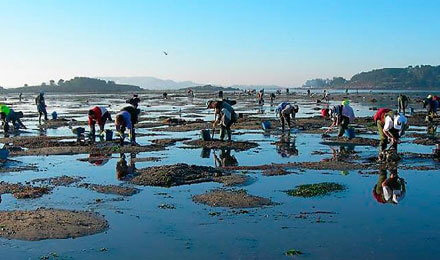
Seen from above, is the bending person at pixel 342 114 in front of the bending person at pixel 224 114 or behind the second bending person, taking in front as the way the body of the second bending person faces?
behind

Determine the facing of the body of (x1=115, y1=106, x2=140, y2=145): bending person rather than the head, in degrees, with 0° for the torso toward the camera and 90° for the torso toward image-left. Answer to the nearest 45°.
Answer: approximately 45°

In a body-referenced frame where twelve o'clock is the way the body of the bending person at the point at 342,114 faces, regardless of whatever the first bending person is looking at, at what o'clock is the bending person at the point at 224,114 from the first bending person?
The bending person at the point at 224,114 is roughly at 11 o'clock from the bending person at the point at 342,114.

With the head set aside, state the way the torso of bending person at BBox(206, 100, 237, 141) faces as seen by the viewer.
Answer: to the viewer's left

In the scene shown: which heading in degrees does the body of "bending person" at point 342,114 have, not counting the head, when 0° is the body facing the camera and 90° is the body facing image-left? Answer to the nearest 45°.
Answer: approximately 90°

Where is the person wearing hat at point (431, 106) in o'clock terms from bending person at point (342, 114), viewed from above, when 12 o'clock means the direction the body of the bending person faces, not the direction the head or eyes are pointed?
The person wearing hat is roughly at 4 o'clock from the bending person.
